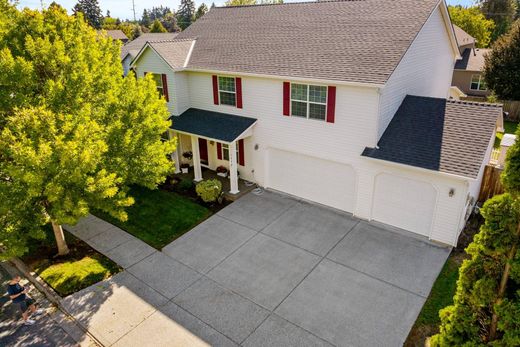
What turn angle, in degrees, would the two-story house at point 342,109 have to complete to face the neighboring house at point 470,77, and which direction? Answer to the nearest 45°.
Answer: approximately 180°

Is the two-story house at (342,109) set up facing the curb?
yes

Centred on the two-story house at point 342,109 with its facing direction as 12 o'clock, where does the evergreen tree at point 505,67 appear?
The evergreen tree is roughly at 6 o'clock from the two-story house.

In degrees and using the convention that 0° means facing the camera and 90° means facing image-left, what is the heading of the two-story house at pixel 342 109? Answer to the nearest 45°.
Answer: approximately 45°

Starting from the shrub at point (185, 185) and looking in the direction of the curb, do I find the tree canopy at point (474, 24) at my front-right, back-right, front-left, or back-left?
back-left

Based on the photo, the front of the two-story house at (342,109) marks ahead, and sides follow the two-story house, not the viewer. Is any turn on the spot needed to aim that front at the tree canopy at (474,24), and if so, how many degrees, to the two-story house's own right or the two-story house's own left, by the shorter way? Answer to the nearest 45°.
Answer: approximately 180°

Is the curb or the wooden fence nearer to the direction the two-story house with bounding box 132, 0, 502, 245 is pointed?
the curb

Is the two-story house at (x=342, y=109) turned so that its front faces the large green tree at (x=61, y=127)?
yes

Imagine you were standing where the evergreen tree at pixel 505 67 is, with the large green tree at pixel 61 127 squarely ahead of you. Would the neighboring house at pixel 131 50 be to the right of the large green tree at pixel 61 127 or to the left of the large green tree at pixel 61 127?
right

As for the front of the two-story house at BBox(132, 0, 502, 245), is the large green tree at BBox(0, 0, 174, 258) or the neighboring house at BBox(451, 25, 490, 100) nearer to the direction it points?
the large green tree
